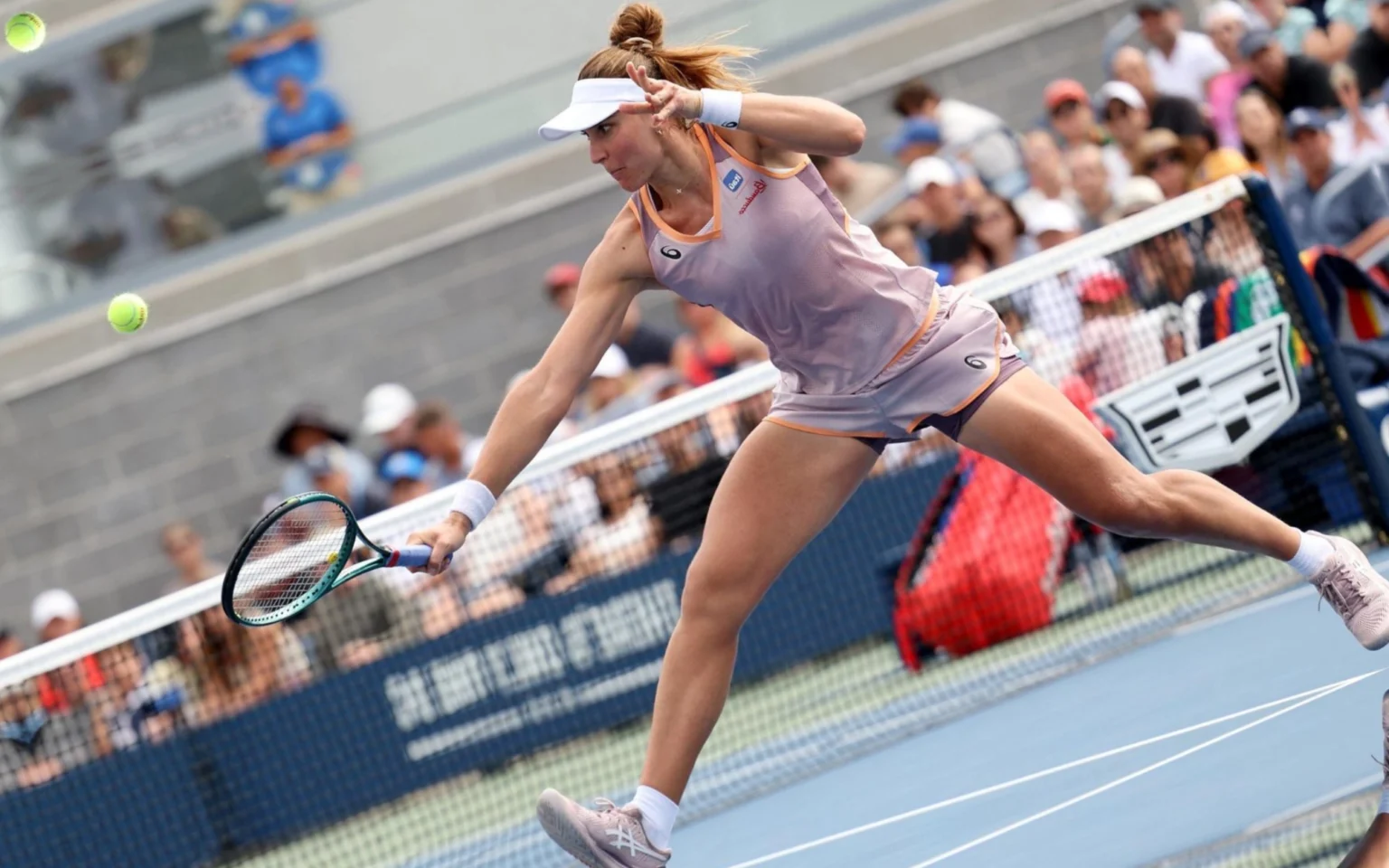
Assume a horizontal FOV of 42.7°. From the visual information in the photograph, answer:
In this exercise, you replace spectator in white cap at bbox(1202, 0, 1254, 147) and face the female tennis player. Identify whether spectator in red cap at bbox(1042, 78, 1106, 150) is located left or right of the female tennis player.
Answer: right

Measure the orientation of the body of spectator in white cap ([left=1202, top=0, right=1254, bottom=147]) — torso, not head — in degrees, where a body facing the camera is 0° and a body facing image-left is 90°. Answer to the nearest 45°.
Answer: approximately 45°

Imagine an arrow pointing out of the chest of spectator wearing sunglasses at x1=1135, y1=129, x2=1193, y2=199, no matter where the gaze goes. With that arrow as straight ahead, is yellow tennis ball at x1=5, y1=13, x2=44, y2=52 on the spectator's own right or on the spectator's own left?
on the spectator's own right

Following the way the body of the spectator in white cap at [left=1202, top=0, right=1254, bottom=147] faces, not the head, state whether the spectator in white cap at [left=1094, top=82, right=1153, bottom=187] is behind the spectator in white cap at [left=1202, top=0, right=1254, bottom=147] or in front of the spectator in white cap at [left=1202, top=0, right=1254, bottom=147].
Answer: in front

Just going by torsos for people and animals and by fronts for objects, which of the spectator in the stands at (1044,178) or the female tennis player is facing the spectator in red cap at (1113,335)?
the spectator in the stands
